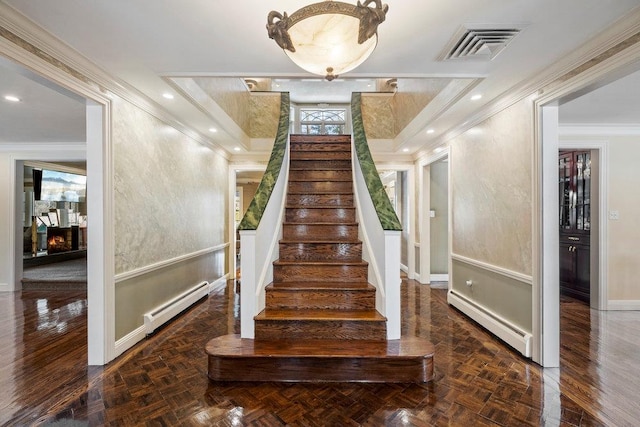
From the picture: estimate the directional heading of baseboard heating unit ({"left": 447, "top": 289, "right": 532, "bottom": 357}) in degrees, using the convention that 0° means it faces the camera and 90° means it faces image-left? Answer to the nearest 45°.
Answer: approximately 45°

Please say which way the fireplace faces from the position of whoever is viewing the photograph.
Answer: facing the viewer and to the right of the viewer

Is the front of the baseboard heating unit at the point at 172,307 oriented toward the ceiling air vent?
yes

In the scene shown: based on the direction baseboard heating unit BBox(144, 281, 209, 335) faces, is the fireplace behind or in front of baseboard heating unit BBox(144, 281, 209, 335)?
behind

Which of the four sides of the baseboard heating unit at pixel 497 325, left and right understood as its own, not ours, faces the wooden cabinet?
back

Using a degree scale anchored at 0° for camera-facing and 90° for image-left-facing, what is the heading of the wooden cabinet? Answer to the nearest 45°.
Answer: approximately 45°

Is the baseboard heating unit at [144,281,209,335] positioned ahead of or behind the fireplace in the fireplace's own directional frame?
ahead

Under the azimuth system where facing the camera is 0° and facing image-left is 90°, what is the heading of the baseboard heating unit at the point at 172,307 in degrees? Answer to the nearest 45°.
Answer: approximately 315°
